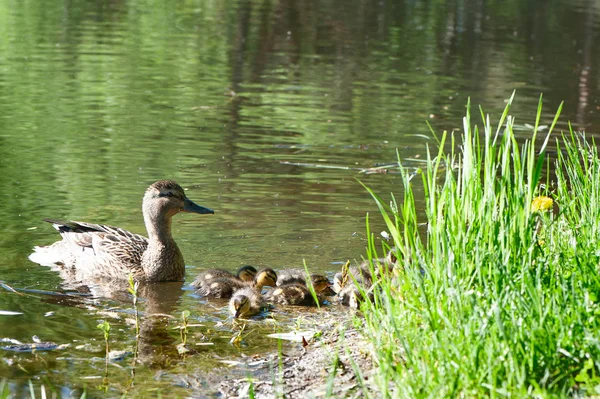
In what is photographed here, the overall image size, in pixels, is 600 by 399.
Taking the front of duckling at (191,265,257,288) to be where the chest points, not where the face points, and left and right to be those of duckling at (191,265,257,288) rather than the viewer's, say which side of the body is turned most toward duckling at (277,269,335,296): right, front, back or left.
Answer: front

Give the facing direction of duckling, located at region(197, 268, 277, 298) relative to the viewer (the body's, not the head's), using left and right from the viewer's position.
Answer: facing to the right of the viewer

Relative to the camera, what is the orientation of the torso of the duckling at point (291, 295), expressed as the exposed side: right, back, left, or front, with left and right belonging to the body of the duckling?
right

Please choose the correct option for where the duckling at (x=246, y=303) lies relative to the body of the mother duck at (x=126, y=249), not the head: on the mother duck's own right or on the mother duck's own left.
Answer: on the mother duck's own right

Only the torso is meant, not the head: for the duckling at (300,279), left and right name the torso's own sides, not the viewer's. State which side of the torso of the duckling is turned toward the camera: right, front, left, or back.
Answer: right

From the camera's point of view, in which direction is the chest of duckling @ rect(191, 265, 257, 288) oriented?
to the viewer's right

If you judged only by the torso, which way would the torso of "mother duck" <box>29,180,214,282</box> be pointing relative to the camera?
to the viewer's right

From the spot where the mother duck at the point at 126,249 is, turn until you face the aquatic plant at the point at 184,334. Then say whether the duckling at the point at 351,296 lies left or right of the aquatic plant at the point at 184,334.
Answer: left
